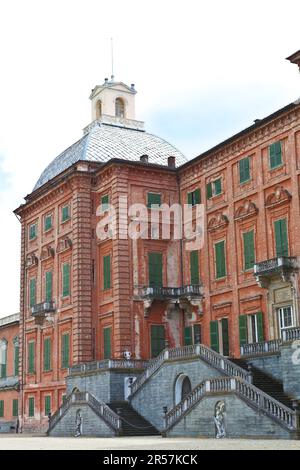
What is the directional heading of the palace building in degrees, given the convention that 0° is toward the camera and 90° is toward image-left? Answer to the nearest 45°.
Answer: approximately 45°
